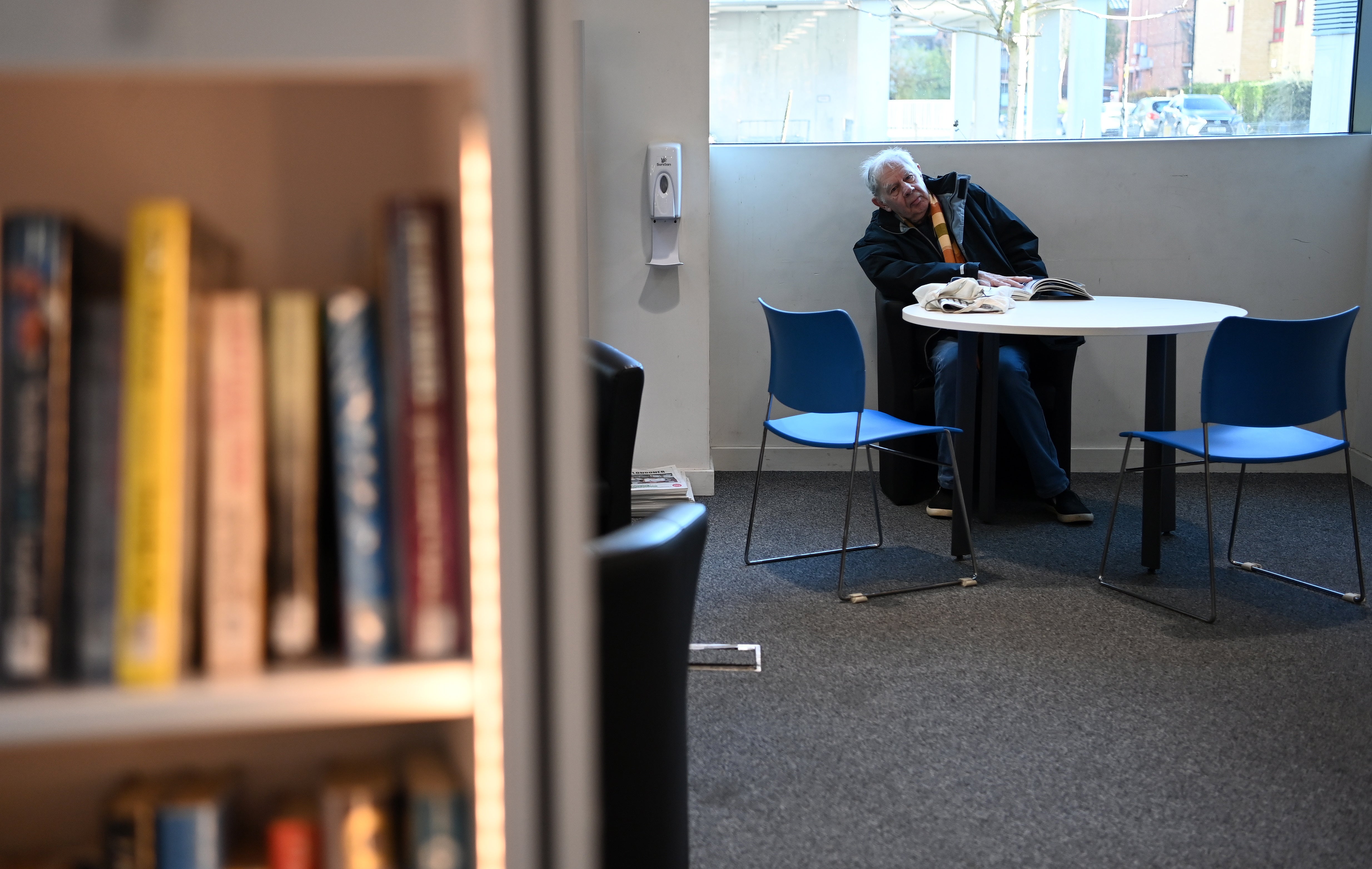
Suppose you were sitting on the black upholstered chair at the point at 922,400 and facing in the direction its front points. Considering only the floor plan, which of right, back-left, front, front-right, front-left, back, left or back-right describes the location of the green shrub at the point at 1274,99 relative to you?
back-left

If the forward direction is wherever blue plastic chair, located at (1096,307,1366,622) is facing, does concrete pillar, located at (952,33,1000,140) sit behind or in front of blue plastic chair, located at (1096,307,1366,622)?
in front

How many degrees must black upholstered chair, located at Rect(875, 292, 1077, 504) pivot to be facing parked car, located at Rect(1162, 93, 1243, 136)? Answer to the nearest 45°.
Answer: approximately 135° to its left

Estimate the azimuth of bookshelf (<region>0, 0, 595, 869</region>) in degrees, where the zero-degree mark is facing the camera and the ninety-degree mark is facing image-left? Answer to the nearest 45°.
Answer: approximately 0°

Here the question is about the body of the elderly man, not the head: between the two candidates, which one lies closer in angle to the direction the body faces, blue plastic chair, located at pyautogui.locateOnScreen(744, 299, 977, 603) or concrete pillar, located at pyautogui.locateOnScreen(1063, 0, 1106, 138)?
the blue plastic chair

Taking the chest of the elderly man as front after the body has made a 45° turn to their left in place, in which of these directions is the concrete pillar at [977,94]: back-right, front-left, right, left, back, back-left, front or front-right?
back-left

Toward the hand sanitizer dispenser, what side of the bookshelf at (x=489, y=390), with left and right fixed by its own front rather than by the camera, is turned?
back

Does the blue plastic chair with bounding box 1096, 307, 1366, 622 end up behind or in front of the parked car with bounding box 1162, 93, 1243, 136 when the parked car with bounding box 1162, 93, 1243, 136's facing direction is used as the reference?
in front

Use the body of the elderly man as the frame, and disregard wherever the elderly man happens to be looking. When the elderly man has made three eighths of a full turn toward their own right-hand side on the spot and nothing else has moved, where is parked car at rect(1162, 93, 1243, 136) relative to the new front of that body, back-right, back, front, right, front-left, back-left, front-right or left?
right
